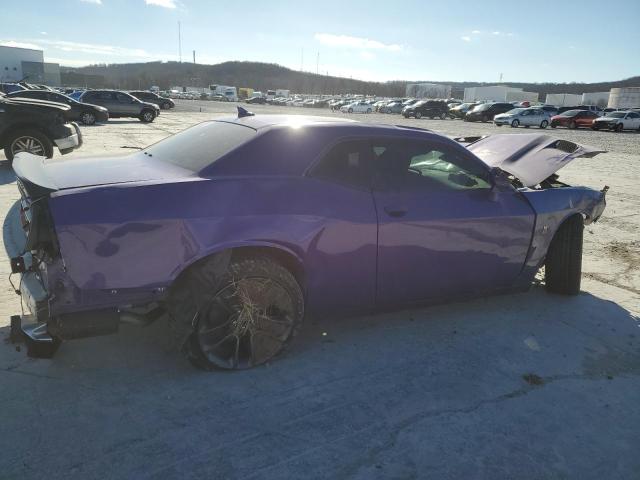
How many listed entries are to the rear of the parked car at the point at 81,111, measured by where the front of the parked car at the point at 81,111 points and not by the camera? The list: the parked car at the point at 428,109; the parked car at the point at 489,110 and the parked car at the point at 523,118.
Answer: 0

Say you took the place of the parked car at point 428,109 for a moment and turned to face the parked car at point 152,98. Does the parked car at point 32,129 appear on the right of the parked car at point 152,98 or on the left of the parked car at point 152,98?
left

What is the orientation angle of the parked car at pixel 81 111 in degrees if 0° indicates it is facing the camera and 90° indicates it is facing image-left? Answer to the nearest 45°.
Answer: approximately 270°

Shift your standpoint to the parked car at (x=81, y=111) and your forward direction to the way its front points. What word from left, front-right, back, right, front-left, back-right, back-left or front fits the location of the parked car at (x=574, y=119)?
front

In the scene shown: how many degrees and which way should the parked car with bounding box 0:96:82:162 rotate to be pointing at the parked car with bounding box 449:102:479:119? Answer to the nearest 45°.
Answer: approximately 45° to its left

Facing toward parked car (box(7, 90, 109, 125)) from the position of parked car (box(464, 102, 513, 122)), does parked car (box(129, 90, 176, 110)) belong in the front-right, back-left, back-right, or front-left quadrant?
front-right

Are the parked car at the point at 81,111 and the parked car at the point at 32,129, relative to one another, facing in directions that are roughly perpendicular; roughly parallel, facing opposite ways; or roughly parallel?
roughly parallel

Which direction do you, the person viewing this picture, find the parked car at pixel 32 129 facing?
facing to the right of the viewer

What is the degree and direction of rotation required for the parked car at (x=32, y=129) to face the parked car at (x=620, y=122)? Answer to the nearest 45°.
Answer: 0° — it already faces it

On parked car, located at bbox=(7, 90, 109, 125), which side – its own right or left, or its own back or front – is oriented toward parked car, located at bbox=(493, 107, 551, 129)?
front

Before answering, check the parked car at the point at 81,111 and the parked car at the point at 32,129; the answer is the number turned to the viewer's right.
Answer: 2

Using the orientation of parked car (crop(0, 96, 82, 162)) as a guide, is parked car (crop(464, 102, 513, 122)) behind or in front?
in front

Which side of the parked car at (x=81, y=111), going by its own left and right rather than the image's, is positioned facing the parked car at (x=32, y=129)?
right

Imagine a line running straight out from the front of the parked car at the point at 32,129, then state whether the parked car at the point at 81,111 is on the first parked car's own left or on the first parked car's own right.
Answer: on the first parked car's own left

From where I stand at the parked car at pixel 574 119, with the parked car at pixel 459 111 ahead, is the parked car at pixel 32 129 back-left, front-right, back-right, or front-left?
back-left
